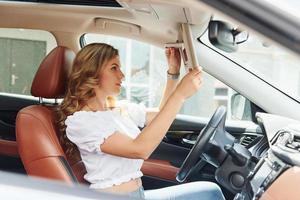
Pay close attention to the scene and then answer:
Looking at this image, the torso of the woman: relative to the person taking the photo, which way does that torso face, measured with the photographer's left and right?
facing to the right of the viewer

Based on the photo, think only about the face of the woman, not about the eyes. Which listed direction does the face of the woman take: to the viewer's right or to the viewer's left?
to the viewer's right
